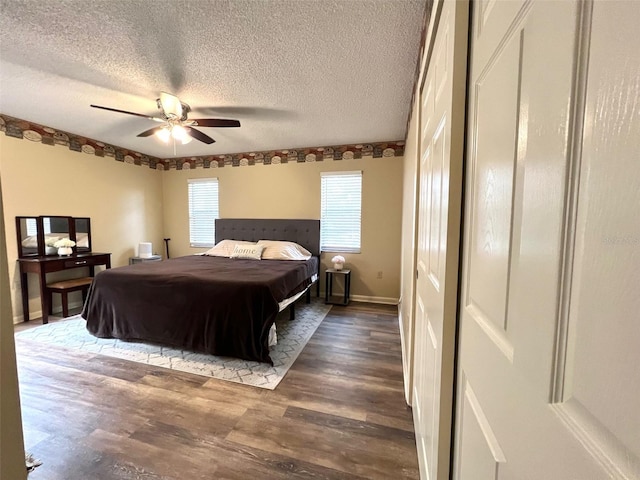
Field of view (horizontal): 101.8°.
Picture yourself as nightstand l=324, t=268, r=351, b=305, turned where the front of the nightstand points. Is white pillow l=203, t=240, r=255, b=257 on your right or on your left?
on your right

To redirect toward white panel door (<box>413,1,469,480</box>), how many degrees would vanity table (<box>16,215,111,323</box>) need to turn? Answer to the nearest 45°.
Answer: approximately 45° to its right

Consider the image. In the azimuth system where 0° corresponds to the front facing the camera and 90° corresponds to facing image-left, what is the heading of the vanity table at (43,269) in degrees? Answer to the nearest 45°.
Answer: approximately 315°

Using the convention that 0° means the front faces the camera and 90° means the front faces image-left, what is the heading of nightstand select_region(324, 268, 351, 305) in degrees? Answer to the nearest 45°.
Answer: approximately 0°

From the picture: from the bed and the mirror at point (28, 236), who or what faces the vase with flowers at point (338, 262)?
the mirror

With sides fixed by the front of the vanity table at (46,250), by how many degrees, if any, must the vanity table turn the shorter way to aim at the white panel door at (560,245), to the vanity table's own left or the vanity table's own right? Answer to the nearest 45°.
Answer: approximately 45° to the vanity table's own right

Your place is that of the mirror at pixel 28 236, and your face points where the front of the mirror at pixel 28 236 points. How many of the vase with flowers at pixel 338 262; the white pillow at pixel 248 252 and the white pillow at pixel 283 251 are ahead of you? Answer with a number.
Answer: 3

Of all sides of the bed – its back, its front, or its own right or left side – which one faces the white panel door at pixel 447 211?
left
